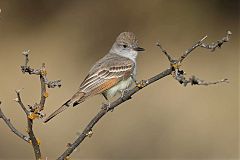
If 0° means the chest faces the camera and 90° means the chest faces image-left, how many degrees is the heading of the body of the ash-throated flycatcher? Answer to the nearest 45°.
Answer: approximately 270°
